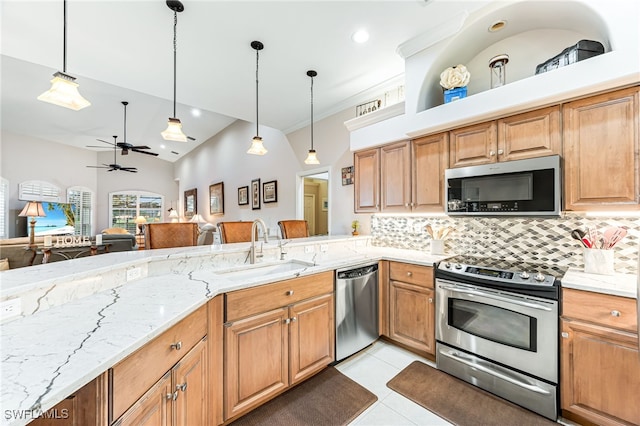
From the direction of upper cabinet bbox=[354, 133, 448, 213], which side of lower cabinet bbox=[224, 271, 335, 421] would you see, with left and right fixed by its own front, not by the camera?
left

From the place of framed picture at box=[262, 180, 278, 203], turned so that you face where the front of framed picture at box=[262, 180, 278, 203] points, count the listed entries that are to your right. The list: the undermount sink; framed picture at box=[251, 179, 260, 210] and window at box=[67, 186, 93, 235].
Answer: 2

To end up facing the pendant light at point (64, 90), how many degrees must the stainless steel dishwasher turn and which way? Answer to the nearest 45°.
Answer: approximately 90° to its right

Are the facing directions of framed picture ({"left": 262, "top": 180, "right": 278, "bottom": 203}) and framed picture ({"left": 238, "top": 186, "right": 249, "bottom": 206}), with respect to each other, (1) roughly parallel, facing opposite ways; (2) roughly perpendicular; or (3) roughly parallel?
roughly parallel

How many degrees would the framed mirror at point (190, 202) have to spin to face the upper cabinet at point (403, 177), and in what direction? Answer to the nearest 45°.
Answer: approximately 45° to its left

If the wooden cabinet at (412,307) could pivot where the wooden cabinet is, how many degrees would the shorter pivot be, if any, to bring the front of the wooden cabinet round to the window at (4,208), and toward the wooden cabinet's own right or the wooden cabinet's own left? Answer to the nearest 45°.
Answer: approximately 45° to the wooden cabinet's own right

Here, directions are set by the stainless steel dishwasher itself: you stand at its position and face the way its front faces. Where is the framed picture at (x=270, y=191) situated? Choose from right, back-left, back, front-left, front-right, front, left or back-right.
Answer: back

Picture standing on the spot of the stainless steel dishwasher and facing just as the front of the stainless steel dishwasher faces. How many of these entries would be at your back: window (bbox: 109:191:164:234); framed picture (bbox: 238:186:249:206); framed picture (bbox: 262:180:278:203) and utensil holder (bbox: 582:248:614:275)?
3

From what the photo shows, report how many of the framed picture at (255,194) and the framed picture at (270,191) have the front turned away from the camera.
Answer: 0

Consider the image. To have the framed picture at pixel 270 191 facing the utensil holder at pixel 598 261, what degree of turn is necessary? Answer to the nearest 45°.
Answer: approximately 90° to its left

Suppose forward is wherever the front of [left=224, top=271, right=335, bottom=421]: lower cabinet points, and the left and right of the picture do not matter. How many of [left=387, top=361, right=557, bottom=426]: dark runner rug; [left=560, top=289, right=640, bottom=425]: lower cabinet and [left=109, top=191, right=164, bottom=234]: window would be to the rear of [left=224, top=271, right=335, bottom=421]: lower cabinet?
1

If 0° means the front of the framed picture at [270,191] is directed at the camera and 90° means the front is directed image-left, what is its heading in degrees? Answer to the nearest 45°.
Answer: approximately 45°

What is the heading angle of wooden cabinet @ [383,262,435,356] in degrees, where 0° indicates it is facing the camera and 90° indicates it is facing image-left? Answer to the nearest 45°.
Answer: approximately 45°

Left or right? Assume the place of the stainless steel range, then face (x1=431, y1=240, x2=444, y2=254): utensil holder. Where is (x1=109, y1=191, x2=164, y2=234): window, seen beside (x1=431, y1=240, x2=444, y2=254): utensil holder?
left

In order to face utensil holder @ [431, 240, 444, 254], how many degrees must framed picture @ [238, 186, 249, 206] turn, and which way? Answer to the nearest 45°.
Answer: approximately 90° to its left

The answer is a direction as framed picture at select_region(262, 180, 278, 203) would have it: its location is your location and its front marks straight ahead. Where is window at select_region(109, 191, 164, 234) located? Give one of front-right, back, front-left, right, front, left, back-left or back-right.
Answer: right

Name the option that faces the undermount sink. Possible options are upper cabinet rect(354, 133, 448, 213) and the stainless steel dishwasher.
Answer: the upper cabinet

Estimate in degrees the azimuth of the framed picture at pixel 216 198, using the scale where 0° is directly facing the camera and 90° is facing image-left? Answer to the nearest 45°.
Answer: approximately 45°

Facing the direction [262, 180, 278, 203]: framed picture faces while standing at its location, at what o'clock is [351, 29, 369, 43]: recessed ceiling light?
The recessed ceiling light is roughly at 10 o'clock from the framed picture.
